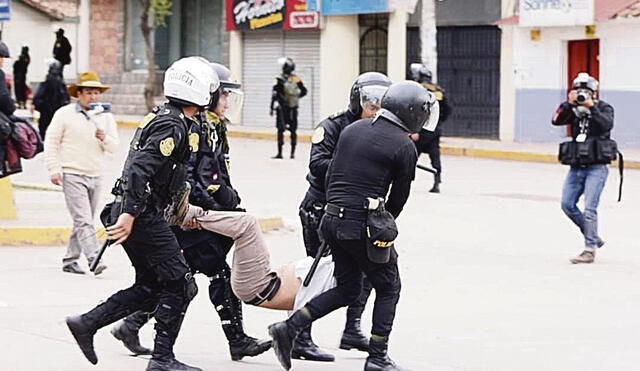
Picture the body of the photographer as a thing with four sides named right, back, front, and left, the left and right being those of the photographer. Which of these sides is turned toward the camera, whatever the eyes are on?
front

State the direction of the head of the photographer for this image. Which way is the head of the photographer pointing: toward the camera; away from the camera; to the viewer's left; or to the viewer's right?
toward the camera

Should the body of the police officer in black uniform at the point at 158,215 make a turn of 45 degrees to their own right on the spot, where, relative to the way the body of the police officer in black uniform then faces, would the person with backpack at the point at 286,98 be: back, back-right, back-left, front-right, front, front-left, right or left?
back-left

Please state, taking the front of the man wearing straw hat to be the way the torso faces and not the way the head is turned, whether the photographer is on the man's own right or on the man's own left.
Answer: on the man's own left

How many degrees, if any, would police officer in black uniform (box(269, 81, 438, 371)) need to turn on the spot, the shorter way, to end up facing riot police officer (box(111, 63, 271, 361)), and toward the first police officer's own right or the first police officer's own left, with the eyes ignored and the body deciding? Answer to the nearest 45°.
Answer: approximately 90° to the first police officer's own left

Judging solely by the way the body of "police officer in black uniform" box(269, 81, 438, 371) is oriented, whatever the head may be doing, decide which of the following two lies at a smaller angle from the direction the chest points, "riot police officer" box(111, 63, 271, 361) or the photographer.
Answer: the photographer

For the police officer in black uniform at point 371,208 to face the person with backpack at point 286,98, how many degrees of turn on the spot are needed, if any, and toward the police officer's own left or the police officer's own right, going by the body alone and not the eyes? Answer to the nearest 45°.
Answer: approximately 45° to the police officer's own left
